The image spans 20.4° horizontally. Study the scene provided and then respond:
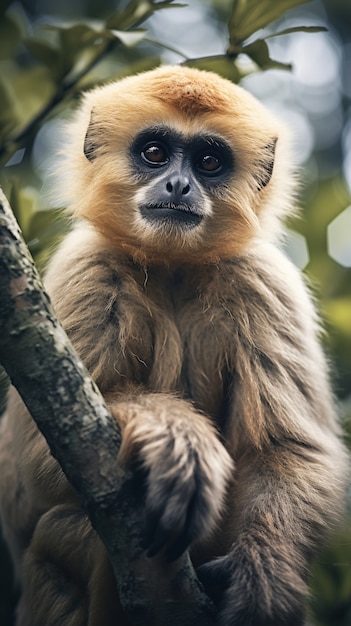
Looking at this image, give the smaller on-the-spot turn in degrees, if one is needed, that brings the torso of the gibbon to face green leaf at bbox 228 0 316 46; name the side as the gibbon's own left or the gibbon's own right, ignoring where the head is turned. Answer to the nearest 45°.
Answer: approximately 135° to the gibbon's own left

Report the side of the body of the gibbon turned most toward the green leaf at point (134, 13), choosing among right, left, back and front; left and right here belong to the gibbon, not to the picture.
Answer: back

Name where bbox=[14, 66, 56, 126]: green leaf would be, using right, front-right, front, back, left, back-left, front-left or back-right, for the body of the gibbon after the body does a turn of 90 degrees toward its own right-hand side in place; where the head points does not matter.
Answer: right

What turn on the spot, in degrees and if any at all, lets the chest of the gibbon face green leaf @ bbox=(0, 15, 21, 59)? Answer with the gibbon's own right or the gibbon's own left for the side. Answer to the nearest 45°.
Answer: approximately 180°

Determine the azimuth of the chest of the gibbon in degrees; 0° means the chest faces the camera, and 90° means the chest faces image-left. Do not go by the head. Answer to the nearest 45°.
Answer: approximately 0°

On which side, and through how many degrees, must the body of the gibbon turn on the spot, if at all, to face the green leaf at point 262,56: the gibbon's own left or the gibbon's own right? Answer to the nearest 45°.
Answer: approximately 135° to the gibbon's own left
